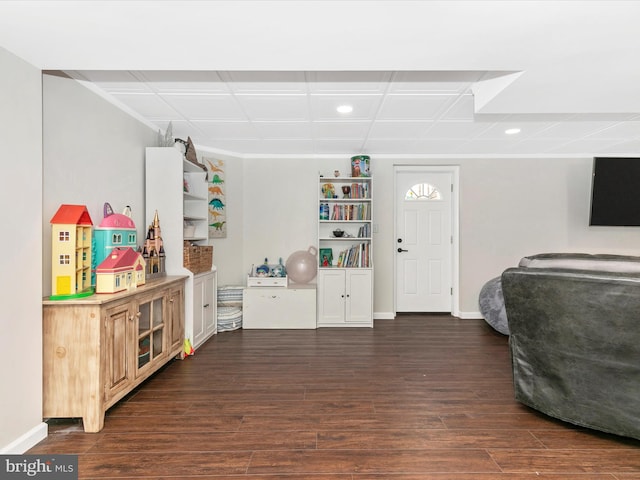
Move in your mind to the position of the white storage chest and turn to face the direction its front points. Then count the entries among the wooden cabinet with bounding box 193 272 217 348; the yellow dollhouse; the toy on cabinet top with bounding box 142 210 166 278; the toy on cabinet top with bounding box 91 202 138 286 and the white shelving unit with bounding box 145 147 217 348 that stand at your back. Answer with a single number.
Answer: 0

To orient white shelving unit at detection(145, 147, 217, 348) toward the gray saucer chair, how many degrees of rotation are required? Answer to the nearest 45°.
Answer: approximately 45° to its left

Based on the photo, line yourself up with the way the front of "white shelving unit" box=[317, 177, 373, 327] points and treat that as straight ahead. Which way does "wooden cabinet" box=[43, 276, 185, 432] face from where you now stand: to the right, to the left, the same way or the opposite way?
to the left

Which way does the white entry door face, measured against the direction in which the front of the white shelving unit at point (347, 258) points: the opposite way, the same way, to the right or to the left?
the same way

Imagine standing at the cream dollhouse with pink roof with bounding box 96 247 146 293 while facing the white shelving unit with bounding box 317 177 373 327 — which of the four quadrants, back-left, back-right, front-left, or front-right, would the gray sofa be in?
front-right

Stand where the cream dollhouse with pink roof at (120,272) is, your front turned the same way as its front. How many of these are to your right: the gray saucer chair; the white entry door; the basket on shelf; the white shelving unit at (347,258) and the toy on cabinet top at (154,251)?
0

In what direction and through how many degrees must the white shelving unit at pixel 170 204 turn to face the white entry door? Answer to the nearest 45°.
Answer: approximately 45° to its left

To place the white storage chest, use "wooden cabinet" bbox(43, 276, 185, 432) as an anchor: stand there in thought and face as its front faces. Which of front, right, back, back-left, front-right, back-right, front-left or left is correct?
left

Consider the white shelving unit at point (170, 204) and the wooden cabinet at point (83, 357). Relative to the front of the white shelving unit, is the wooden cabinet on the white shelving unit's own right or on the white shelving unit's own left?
on the white shelving unit's own right

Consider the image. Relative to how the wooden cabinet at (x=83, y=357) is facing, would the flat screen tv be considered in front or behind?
in front

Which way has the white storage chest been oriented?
toward the camera

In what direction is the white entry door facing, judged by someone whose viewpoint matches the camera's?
facing the viewer

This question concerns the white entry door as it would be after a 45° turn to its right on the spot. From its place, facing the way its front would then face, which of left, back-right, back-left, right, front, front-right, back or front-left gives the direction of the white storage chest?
front

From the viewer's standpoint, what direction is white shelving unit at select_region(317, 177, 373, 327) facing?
toward the camera
